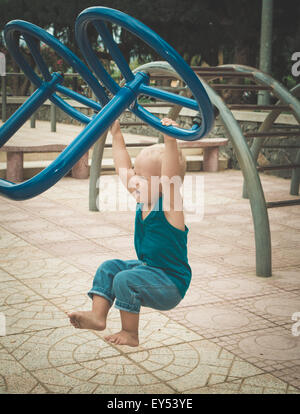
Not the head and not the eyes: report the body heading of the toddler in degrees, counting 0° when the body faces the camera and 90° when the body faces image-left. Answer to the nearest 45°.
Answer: approximately 45°

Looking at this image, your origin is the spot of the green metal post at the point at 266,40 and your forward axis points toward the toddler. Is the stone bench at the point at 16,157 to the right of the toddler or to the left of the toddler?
right

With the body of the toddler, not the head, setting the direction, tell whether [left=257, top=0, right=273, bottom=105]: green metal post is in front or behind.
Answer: behind
